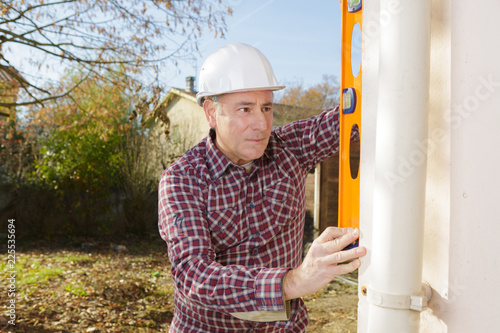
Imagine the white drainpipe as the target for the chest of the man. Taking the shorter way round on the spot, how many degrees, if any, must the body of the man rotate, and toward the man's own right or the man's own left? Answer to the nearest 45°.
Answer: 0° — they already face it

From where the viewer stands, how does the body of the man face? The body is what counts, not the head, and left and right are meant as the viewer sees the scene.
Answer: facing the viewer and to the right of the viewer

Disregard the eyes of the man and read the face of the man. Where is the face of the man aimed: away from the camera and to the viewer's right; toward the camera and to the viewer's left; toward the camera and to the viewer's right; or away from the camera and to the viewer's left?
toward the camera and to the viewer's right

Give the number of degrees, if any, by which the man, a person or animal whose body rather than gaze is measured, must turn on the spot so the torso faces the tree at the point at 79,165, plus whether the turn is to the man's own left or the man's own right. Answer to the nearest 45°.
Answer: approximately 180°

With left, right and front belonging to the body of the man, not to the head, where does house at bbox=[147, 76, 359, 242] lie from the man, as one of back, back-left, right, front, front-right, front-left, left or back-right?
back-left
